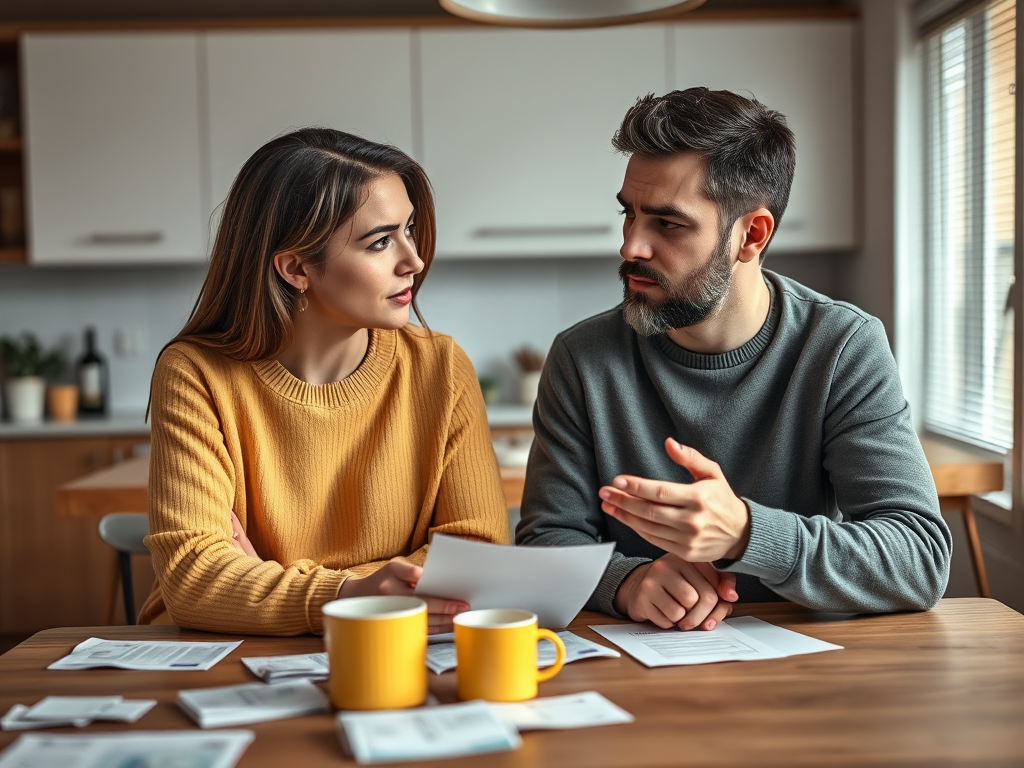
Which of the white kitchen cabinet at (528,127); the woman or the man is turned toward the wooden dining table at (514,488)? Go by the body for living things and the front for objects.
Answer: the white kitchen cabinet

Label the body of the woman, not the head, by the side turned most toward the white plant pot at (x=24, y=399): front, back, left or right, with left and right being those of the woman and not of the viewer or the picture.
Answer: back

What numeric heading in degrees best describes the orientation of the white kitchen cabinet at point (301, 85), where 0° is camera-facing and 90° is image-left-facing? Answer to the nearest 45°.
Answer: approximately 0°

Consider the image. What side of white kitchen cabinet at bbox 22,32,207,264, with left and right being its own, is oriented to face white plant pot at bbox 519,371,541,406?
left

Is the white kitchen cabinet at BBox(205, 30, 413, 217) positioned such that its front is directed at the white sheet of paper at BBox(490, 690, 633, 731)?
yes

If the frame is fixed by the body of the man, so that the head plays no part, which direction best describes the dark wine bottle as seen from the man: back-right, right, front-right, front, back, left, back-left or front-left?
right

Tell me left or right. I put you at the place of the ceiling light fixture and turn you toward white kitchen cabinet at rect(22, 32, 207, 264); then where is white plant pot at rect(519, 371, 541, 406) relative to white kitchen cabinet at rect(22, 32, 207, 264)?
right
